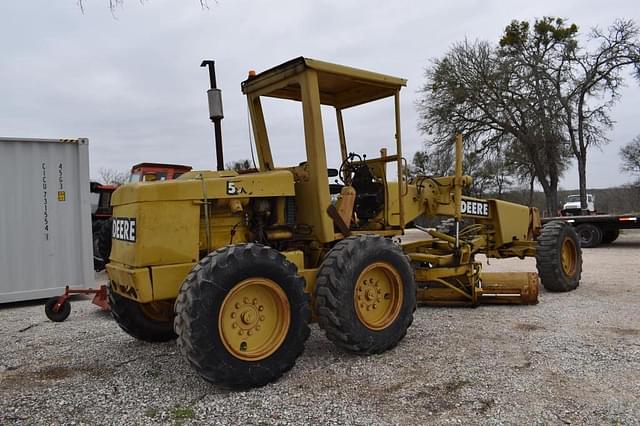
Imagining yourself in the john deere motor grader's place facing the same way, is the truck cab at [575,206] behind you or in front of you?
in front

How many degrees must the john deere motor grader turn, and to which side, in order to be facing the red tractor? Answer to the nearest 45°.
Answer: approximately 90° to its left

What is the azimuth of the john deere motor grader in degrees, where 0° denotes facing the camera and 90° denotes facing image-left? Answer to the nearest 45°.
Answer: approximately 225°

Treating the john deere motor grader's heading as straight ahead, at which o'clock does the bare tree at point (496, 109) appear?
The bare tree is roughly at 11 o'clock from the john deere motor grader.

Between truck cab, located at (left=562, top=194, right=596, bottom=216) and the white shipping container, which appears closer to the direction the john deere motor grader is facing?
the truck cab

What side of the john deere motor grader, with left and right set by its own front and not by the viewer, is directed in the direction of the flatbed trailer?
front

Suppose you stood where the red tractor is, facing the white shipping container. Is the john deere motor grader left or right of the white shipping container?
left

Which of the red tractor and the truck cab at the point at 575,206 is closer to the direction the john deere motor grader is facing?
the truck cab

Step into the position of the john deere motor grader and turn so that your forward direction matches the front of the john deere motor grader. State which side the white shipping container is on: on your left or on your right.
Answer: on your left
